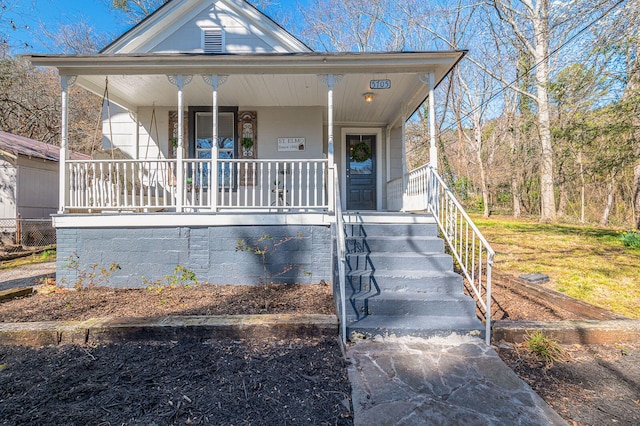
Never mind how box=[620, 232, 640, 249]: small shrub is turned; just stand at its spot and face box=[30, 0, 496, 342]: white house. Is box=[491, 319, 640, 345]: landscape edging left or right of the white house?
left

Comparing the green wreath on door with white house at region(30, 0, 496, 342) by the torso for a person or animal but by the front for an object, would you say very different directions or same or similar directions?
same or similar directions

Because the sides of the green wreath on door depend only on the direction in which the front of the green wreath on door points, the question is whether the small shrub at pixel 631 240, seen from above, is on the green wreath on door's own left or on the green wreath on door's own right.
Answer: on the green wreath on door's own left

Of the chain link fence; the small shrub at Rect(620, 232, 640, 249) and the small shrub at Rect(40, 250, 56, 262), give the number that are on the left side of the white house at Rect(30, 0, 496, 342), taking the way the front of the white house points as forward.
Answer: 1

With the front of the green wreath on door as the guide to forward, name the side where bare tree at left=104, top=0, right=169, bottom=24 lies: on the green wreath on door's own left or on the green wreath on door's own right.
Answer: on the green wreath on door's own right

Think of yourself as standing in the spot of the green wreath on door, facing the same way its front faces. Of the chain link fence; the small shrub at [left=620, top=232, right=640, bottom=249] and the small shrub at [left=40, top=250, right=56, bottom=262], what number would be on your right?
2

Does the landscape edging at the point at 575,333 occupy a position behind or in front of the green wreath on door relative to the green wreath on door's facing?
in front

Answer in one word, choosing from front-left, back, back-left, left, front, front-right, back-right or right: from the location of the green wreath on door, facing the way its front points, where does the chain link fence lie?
right

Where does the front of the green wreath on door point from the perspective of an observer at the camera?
facing the viewer

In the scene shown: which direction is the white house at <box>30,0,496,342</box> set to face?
toward the camera

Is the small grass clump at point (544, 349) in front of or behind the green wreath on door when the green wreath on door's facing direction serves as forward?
in front

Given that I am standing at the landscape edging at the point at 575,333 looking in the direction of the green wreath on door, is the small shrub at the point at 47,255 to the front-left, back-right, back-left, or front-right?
front-left

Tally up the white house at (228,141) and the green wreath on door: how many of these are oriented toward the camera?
2
